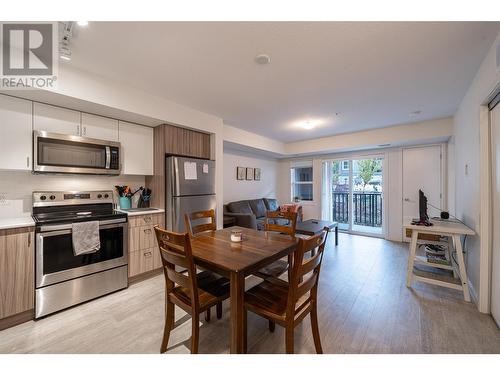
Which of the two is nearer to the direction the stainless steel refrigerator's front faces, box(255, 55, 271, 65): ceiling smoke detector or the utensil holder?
the ceiling smoke detector

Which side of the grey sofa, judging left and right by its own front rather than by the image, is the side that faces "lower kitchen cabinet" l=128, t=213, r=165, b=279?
right

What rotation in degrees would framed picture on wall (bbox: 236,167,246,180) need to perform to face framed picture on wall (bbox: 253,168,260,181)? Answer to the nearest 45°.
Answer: approximately 90° to its left

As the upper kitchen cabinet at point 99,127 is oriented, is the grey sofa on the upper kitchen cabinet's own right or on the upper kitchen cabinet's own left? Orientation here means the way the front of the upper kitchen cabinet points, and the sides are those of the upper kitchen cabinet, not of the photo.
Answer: on the upper kitchen cabinet's own left

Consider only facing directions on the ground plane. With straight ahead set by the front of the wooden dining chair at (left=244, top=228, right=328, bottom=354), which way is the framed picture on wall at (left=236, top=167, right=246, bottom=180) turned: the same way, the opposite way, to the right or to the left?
the opposite way

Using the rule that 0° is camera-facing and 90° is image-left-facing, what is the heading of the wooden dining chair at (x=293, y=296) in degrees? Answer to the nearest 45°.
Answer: approximately 135°

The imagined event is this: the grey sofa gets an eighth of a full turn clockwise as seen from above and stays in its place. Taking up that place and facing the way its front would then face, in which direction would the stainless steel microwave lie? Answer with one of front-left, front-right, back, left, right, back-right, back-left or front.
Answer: front-right

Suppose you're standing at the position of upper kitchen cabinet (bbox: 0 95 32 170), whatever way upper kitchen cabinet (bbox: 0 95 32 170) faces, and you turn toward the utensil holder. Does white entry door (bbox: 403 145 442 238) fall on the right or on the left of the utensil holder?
right

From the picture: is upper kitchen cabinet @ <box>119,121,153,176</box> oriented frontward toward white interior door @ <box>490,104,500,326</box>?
yes

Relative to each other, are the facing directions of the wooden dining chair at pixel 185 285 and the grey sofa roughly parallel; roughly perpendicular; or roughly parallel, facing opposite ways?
roughly perpendicular

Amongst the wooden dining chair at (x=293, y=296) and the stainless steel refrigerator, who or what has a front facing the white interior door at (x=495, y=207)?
the stainless steel refrigerator

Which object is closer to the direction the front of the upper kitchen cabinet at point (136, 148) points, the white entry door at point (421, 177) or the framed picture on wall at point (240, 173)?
the white entry door

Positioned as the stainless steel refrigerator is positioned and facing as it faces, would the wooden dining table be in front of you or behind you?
in front
